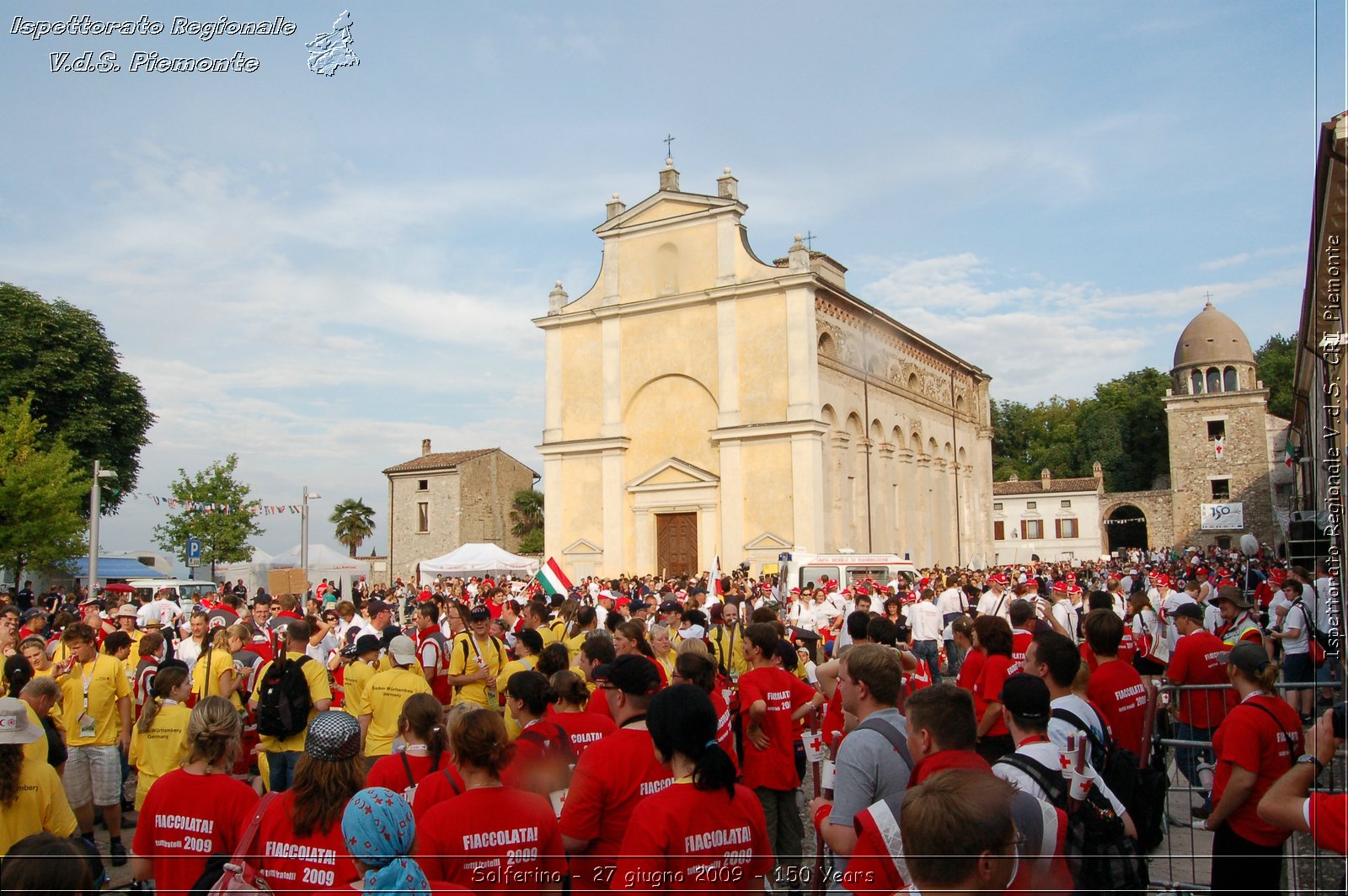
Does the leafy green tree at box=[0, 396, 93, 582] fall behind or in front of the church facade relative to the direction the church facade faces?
in front

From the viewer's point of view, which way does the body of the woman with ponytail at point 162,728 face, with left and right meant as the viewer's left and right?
facing away from the viewer and to the right of the viewer

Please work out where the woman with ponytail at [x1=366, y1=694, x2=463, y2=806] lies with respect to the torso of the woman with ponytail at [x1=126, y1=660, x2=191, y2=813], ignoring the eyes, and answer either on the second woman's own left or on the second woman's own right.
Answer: on the second woman's own right

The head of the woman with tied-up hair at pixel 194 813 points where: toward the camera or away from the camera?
away from the camera

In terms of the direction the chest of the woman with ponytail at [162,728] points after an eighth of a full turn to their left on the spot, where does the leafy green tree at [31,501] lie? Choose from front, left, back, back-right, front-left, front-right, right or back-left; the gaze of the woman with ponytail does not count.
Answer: front

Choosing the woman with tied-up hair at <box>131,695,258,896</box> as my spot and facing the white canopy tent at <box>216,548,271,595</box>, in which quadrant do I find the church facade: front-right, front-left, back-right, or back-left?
front-right

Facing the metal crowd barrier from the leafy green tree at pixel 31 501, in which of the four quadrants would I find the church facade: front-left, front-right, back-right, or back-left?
front-left

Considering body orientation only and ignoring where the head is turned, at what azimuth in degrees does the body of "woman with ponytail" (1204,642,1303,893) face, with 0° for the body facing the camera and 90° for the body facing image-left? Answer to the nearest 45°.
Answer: approximately 135°

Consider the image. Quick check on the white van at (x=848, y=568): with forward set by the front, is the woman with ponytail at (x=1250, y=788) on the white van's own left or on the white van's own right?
on the white van's own right

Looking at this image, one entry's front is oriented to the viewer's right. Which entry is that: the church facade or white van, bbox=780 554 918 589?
the white van

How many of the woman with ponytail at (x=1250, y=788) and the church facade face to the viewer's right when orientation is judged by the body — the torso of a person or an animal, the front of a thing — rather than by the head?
0

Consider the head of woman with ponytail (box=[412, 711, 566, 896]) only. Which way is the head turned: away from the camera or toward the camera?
away from the camera

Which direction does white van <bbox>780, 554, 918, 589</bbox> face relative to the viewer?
to the viewer's right
